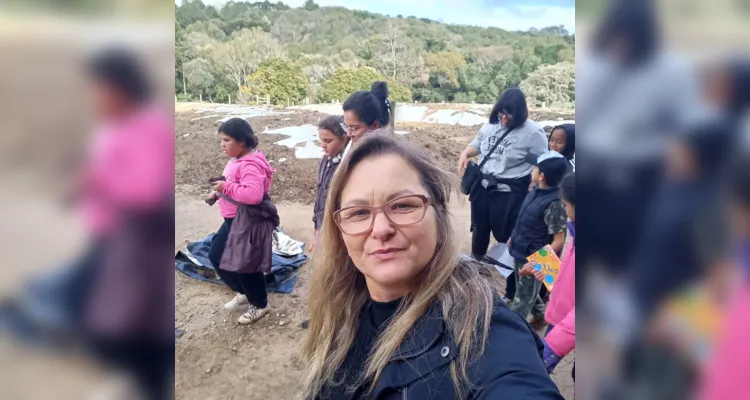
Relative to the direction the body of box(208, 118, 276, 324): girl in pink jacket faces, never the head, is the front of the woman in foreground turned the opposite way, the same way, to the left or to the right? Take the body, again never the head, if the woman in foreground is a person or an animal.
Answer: to the left

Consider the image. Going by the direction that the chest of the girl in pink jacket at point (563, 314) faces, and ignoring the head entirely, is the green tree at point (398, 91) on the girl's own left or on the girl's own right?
on the girl's own right

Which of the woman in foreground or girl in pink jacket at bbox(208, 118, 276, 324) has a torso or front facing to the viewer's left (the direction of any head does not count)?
the girl in pink jacket

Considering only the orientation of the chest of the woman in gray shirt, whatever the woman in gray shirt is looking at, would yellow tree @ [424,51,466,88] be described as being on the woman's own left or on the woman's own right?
on the woman's own right

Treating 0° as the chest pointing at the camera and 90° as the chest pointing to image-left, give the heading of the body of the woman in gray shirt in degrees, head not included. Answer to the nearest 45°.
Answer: approximately 45°

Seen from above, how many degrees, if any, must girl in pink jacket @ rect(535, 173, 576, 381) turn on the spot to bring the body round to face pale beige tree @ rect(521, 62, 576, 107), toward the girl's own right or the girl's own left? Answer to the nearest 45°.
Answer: approximately 90° to the girl's own right

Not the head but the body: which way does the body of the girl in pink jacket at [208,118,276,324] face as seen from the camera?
to the viewer's left

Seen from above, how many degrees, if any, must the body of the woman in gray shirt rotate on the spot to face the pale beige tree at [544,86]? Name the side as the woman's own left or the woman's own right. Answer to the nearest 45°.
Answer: approximately 135° to the woman's own right

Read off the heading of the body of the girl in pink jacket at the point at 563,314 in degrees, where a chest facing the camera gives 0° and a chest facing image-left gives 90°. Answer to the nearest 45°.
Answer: approximately 90°
